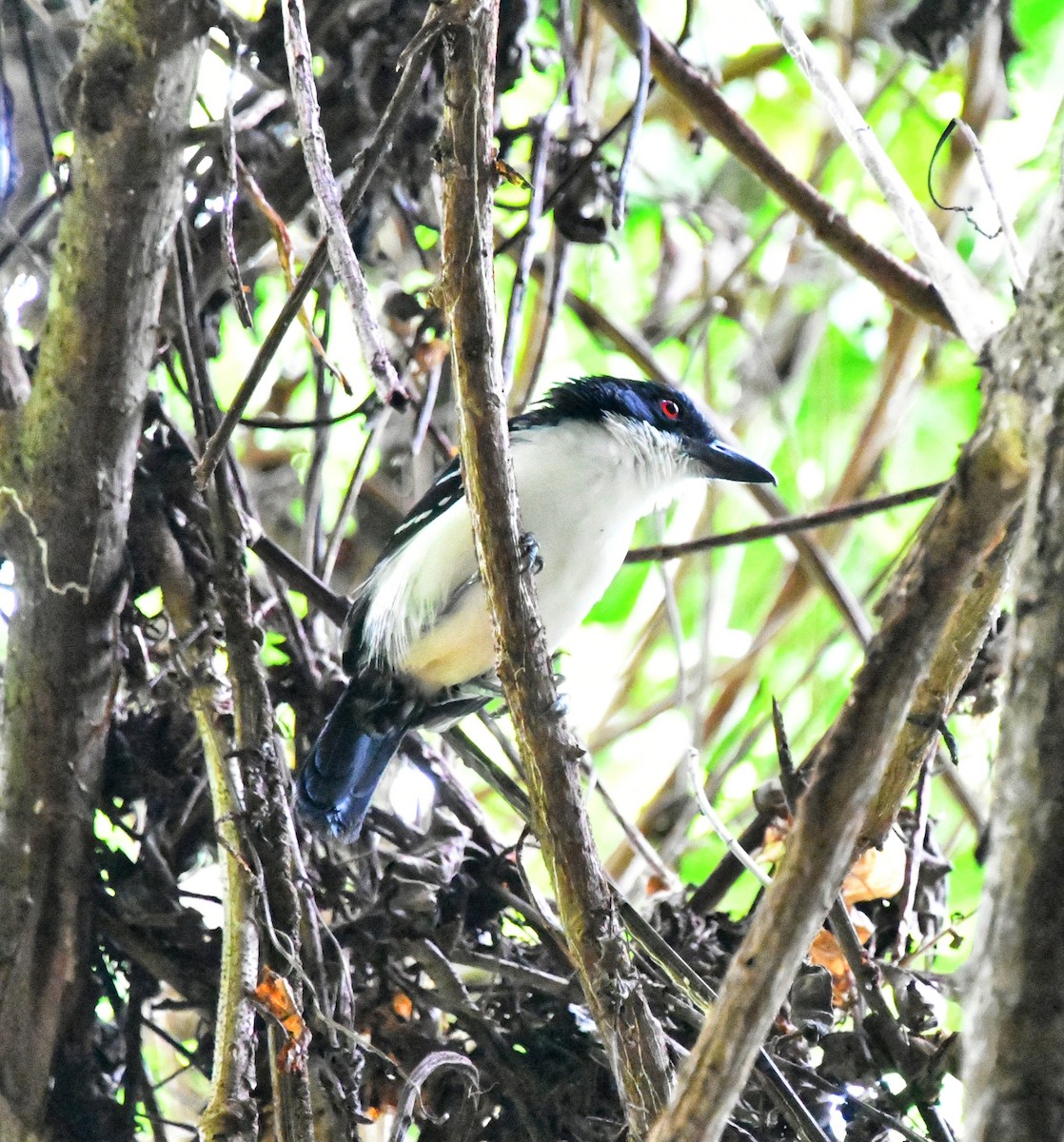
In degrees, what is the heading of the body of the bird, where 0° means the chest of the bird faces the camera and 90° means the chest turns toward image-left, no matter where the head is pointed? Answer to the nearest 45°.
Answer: approximately 270°
